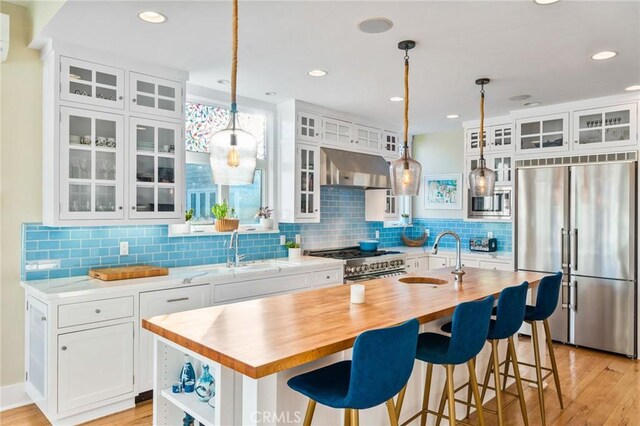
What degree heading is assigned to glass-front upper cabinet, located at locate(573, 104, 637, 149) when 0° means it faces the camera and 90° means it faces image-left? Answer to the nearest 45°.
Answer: approximately 45°

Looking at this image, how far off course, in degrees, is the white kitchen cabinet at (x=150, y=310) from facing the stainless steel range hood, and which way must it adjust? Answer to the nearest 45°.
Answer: approximately 90° to its left

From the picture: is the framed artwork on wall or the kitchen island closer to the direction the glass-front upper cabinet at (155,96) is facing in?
the kitchen island

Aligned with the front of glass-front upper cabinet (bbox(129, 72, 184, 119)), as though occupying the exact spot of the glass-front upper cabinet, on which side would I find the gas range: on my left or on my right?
on my left

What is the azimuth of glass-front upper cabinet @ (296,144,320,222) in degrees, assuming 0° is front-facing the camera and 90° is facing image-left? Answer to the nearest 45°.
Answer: approximately 315°

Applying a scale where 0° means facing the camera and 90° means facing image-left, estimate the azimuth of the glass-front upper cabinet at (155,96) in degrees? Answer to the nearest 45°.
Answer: approximately 315°

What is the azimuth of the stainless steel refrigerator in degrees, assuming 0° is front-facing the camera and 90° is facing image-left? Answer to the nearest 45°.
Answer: approximately 45°

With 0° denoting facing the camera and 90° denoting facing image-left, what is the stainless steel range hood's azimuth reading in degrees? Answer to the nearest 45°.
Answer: approximately 315°
